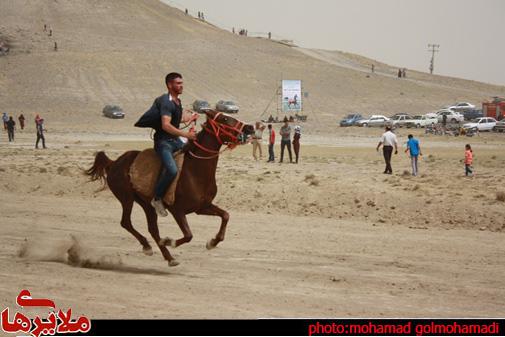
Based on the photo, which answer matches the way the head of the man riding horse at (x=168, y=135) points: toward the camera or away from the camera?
toward the camera

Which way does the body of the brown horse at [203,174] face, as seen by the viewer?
to the viewer's right

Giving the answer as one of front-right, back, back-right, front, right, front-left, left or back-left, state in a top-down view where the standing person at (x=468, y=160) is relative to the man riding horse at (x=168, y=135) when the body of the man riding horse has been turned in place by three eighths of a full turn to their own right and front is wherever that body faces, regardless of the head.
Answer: back

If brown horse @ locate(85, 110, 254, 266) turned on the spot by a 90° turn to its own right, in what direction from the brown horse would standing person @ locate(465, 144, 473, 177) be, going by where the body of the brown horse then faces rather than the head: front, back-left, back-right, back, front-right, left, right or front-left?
back-left

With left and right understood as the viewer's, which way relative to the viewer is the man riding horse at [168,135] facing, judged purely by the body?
facing to the right of the viewer
